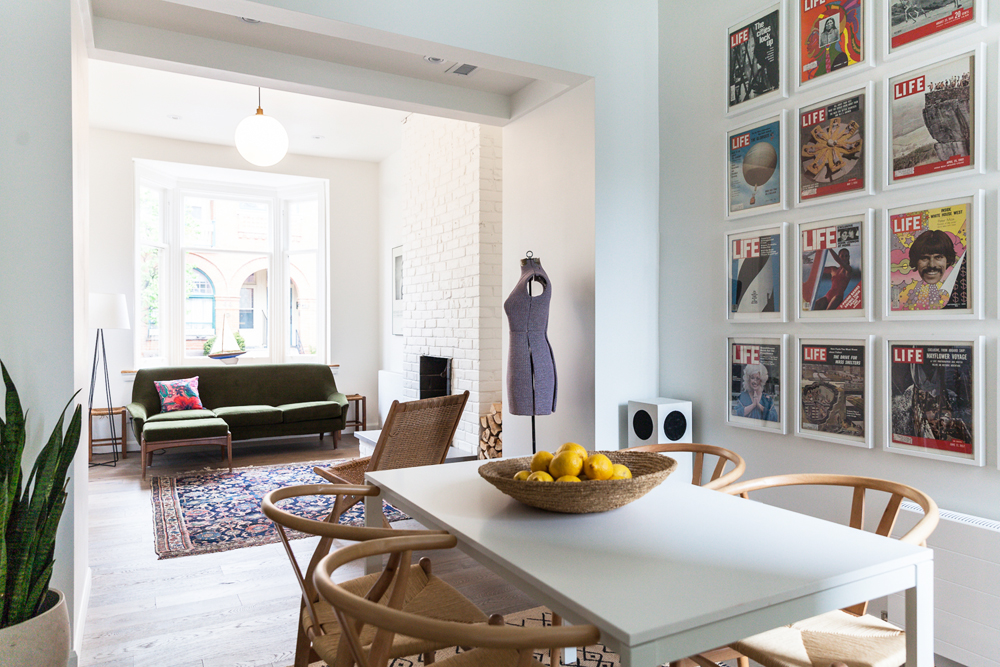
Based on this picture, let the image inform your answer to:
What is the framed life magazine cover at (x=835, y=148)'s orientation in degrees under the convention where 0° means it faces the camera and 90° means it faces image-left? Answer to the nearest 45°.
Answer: approximately 45°

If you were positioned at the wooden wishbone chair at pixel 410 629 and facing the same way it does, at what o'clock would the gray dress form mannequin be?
The gray dress form mannequin is roughly at 11 o'clock from the wooden wishbone chair.

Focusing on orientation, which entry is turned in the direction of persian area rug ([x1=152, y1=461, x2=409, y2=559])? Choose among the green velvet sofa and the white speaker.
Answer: the green velvet sofa

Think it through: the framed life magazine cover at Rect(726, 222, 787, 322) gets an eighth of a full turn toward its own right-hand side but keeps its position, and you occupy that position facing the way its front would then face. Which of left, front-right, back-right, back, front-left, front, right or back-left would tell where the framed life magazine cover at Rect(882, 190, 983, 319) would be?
back-left

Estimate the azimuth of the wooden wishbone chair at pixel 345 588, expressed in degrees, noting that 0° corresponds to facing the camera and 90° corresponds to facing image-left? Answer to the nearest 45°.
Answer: approximately 225°

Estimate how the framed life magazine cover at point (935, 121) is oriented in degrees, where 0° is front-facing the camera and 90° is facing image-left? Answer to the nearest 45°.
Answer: approximately 45°

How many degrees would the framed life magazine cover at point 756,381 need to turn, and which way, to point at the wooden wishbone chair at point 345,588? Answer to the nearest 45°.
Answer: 0° — it already faces it
